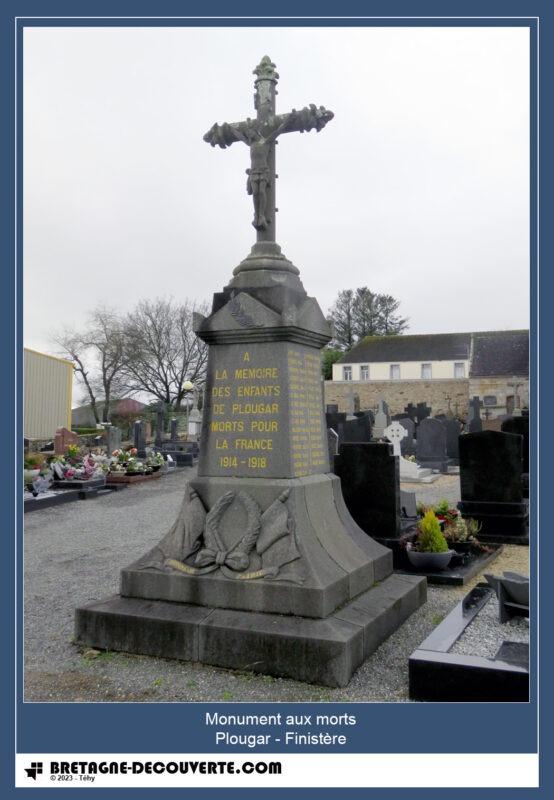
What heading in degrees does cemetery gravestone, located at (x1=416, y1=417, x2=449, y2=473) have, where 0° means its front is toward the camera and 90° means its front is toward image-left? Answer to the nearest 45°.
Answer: approximately 0°

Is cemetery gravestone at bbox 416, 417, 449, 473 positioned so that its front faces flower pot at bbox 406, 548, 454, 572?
yes

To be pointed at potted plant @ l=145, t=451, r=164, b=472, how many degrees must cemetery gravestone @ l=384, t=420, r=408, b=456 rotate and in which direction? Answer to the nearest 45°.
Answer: approximately 90° to its right

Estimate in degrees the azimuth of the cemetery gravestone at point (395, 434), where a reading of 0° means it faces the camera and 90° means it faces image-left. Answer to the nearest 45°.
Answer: approximately 0°

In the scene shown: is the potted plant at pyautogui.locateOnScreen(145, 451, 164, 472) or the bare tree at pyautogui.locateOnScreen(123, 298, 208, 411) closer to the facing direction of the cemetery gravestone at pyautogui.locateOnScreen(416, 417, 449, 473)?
the potted plant

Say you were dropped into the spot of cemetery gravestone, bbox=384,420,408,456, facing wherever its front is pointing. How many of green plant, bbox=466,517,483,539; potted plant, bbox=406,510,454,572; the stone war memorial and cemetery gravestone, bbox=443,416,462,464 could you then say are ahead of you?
3

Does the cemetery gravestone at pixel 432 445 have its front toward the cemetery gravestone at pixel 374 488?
yes

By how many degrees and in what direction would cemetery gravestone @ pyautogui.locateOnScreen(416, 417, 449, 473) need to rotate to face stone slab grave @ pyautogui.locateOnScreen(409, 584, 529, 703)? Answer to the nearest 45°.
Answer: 0° — it already faces it

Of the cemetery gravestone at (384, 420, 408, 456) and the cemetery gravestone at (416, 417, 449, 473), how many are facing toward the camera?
2

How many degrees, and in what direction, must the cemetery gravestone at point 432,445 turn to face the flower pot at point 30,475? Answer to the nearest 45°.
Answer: approximately 45° to its right

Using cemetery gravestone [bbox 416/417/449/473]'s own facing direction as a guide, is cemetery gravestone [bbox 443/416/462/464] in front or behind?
behind

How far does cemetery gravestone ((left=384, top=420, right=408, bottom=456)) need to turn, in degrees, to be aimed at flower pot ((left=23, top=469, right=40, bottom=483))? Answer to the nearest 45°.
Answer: approximately 45° to its right

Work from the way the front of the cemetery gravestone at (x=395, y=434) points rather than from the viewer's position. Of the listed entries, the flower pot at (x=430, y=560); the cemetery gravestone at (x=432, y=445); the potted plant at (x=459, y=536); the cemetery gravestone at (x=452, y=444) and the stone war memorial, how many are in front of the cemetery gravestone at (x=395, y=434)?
3
